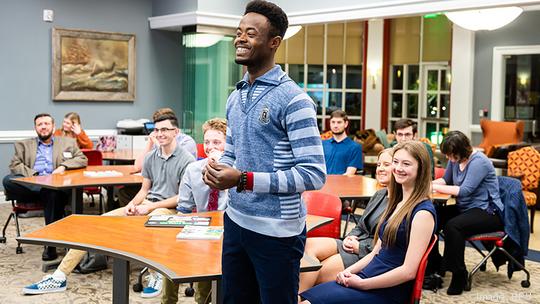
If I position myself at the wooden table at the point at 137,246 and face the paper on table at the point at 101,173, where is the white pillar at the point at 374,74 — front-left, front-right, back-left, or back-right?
front-right

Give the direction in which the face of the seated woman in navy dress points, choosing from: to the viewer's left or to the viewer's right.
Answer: to the viewer's left

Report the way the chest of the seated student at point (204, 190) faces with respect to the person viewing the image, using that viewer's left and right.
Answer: facing the viewer

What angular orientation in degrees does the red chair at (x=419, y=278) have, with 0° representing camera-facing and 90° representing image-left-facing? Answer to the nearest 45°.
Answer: approximately 90°

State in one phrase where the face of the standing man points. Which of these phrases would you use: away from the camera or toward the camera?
toward the camera

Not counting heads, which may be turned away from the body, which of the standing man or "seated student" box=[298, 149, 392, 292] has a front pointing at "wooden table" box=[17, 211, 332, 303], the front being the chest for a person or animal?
the seated student

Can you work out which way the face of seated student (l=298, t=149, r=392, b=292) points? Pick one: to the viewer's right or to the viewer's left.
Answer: to the viewer's left

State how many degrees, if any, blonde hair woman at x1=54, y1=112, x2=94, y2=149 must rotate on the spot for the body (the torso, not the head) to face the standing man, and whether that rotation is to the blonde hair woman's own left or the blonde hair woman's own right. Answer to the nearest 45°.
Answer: approximately 45° to the blonde hair woman's own left

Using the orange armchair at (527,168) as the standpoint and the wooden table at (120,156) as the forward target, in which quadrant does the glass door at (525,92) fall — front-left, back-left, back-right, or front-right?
back-right

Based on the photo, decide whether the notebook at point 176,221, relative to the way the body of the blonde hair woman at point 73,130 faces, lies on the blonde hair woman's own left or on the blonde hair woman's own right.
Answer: on the blonde hair woman's own left
